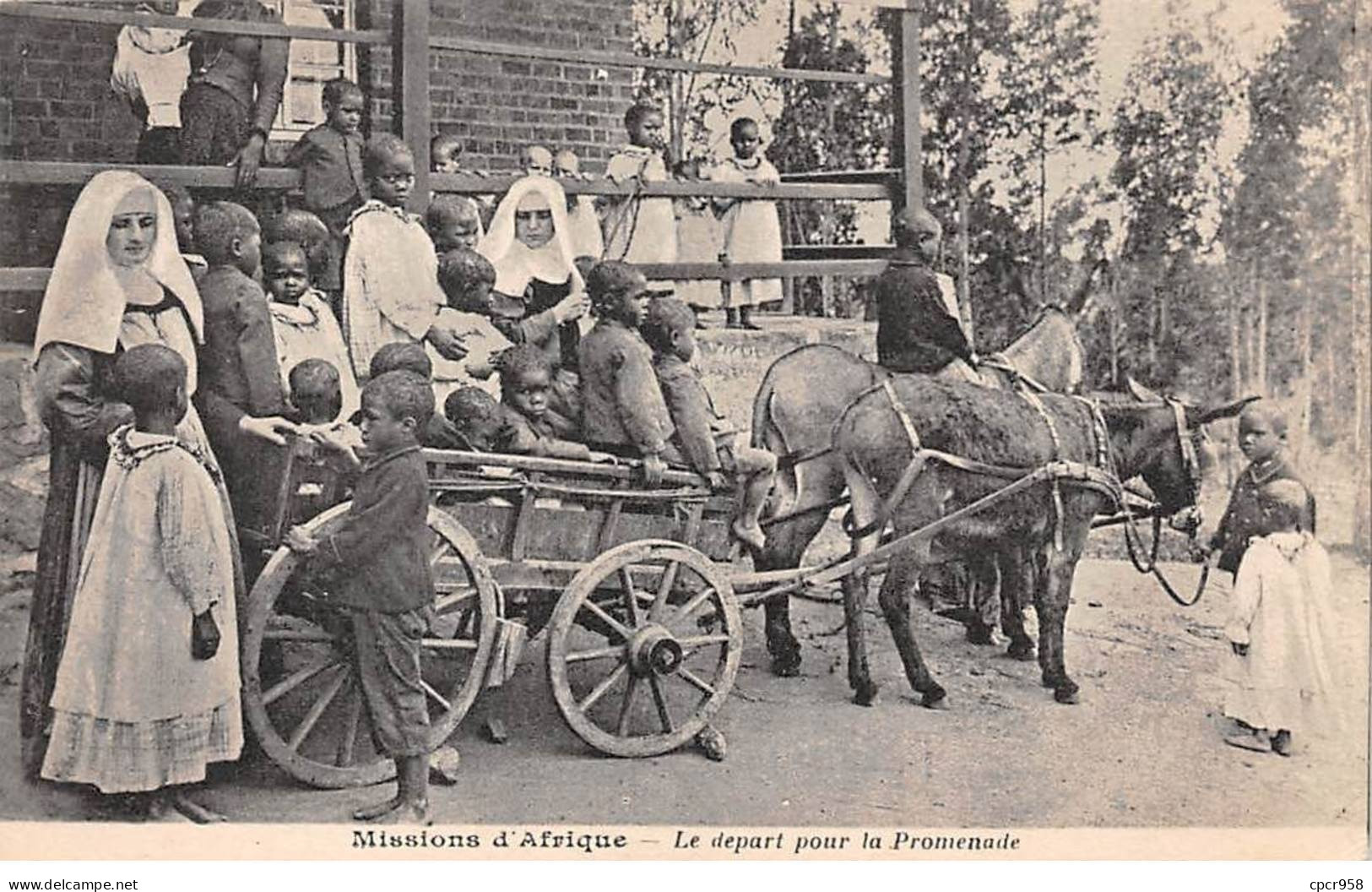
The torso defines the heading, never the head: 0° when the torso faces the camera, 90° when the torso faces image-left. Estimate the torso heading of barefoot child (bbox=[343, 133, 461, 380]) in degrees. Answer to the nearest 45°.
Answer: approximately 315°

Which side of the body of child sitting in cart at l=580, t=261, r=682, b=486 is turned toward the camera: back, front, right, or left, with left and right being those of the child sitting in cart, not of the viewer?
right

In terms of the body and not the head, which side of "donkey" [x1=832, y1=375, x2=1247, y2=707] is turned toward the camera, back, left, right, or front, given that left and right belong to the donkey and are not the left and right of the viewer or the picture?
right

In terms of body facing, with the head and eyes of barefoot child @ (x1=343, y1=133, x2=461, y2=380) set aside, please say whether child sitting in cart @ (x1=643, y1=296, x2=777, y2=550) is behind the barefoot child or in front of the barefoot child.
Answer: in front

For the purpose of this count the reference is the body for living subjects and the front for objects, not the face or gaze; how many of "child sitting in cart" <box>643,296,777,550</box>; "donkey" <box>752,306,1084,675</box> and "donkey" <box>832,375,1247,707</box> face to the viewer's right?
3

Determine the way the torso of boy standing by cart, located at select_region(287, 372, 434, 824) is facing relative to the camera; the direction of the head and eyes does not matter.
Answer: to the viewer's left

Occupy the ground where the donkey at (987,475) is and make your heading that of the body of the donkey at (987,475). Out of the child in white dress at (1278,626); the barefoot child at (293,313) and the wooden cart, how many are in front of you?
1

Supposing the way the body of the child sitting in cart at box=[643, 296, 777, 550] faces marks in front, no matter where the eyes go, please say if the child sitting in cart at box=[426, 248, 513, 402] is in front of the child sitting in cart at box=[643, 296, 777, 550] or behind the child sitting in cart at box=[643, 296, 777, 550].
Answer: behind

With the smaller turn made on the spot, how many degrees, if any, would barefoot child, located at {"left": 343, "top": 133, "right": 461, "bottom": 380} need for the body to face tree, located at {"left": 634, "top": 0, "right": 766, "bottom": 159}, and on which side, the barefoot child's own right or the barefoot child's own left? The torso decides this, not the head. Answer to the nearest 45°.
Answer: approximately 90° to the barefoot child's own left

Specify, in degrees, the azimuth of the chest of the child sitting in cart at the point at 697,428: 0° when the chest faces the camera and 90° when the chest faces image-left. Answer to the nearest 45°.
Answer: approximately 270°

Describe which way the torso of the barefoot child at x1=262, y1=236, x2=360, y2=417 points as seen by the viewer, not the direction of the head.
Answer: toward the camera

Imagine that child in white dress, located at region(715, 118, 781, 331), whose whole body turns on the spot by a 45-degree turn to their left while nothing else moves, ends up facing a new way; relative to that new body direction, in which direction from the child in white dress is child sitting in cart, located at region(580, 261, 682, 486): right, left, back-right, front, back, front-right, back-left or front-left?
front-right
